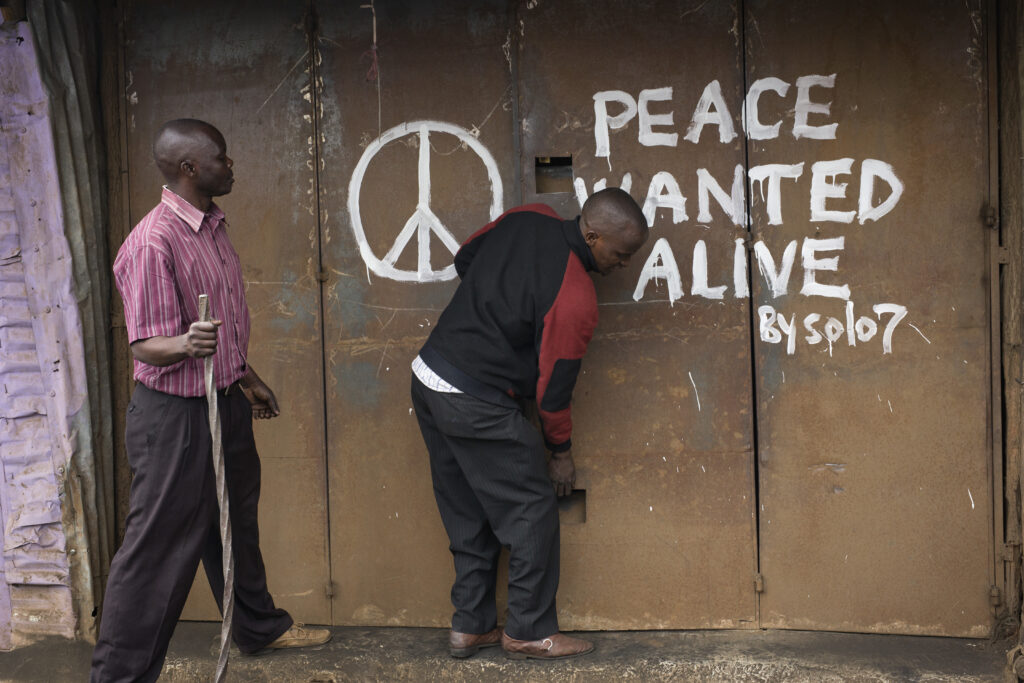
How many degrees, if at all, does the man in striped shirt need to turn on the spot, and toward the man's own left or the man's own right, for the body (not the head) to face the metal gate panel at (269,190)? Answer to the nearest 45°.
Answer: approximately 45° to the man's own left

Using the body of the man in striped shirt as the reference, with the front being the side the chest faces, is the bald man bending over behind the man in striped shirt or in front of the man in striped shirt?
in front

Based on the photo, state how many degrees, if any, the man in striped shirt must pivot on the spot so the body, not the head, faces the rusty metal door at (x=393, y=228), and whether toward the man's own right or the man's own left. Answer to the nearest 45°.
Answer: approximately 45° to the man's own left

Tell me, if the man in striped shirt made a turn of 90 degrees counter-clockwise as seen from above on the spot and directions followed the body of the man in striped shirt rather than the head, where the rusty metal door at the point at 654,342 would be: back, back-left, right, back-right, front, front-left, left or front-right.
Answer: right

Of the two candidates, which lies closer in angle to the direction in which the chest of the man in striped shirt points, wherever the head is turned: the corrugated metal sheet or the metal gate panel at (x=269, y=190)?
the metal gate panel

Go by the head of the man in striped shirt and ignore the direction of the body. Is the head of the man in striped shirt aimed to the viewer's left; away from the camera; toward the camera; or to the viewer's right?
to the viewer's right

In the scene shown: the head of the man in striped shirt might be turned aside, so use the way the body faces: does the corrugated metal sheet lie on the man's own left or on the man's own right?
on the man's own left

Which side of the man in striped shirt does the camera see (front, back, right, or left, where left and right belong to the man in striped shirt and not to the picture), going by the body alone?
right

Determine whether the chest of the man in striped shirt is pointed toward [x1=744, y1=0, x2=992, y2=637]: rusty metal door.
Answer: yes

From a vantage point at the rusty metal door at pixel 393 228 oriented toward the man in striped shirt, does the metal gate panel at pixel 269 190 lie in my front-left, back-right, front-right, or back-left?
front-right
